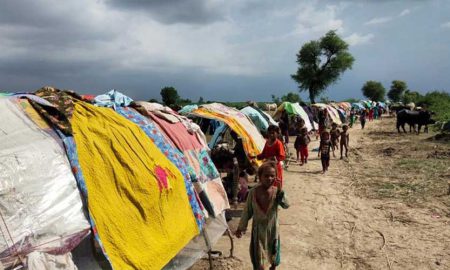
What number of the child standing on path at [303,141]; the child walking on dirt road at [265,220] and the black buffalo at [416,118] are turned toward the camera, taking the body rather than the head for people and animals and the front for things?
2

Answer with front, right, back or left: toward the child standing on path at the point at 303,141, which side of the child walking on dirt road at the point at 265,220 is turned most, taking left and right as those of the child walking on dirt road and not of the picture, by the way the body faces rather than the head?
back

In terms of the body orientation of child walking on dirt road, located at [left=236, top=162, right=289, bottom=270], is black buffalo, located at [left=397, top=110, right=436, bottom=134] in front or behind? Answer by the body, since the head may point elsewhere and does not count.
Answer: behind

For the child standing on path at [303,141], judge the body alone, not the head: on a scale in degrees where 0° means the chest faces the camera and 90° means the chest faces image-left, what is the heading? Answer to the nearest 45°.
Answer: approximately 0°

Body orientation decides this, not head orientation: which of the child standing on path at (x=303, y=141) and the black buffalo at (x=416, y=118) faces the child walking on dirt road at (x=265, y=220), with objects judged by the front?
the child standing on path
